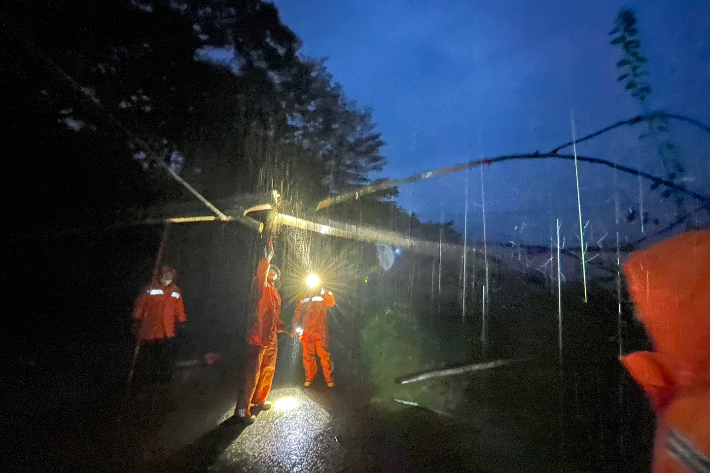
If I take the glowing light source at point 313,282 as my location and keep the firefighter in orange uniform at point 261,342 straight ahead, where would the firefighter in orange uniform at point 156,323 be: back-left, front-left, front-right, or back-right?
front-right

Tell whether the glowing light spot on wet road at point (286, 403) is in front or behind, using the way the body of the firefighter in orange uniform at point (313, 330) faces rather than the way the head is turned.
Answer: in front

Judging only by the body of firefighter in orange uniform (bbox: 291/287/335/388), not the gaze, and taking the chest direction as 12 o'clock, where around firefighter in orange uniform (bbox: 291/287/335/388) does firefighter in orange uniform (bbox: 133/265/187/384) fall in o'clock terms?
firefighter in orange uniform (bbox: 133/265/187/384) is roughly at 3 o'clock from firefighter in orange uniform (bbox: 291/287/335/388).

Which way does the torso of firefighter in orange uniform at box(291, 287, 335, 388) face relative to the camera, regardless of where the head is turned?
toward the camera

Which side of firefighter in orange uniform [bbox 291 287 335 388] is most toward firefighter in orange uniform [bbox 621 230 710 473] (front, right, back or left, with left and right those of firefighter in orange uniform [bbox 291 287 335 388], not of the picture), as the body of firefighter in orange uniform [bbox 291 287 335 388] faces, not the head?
front

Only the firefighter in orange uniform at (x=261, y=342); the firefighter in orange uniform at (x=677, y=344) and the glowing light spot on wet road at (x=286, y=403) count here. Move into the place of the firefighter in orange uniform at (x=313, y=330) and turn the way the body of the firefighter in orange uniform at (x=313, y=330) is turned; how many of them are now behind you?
0

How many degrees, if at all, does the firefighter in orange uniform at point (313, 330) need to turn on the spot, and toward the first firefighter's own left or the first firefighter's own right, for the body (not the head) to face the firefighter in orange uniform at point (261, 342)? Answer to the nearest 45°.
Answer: approximately 45° to the first firefighter's own right
